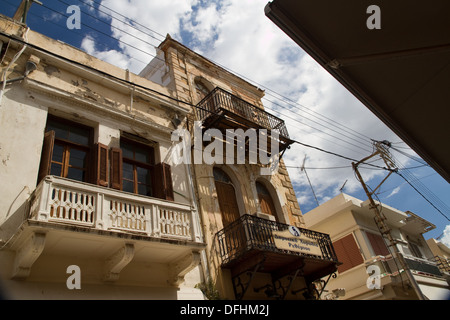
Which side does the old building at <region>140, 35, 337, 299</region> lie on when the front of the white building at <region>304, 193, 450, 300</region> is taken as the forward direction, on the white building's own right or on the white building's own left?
on the white building's own right

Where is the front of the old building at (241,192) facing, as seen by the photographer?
facing the viewer and to the right of the viewer

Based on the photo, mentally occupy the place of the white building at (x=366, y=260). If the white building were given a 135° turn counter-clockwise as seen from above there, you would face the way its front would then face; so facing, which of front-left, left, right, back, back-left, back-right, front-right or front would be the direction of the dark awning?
back

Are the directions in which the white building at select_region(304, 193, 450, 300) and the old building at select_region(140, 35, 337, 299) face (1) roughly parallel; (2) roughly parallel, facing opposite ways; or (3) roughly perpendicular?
roughly parallel

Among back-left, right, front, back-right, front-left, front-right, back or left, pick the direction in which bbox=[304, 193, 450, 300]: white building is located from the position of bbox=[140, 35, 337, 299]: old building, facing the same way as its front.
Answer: left

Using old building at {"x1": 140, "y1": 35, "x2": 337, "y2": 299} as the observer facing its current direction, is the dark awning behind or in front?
in front

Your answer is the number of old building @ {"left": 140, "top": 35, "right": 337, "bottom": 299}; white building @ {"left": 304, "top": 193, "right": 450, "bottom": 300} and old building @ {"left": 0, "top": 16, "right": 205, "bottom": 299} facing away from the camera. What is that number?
0

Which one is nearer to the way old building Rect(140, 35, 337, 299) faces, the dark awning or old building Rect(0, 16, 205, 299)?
the dark awning

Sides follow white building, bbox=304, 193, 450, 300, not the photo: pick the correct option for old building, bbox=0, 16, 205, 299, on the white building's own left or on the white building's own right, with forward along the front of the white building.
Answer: on the white building's own right

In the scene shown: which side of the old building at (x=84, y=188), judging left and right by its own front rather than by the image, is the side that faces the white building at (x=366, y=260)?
left

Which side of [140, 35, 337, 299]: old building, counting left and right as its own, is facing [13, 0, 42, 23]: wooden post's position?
right

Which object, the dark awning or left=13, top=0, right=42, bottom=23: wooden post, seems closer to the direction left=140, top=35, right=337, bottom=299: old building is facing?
the dark awning

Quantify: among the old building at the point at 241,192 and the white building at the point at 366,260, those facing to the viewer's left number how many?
0

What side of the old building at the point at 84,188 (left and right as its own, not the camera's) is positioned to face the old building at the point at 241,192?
left
